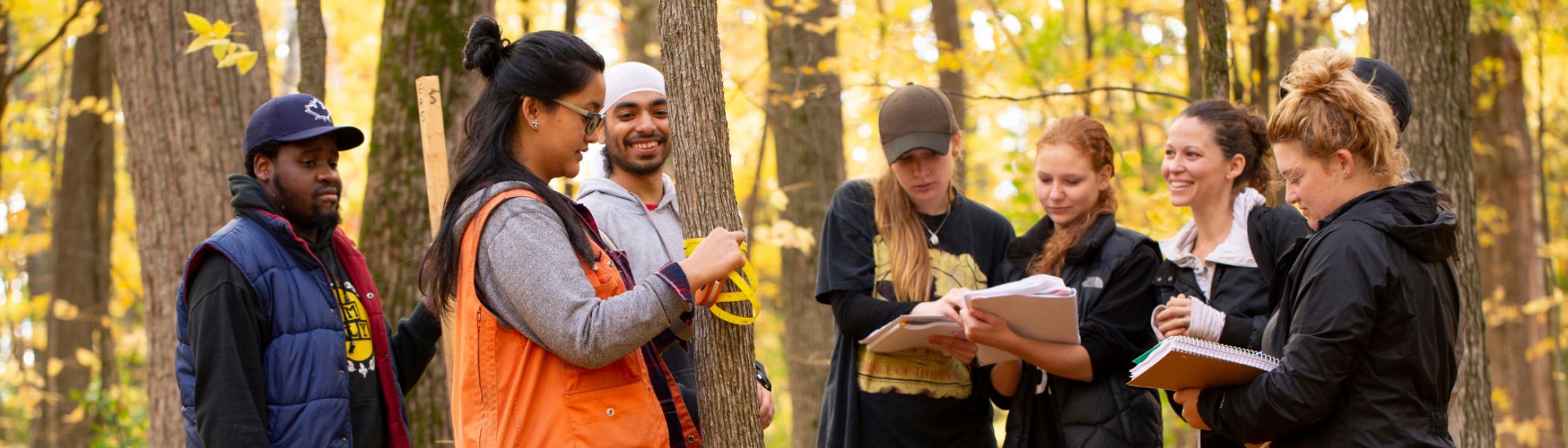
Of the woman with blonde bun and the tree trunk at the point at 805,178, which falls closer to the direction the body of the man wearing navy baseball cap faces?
the woman with blonde bun

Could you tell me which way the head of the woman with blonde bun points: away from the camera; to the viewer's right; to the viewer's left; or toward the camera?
to the viewer's left

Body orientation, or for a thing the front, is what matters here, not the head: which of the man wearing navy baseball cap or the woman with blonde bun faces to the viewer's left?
the woman with blonde bun

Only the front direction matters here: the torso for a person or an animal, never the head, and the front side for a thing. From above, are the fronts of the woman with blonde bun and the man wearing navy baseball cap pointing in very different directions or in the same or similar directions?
very different directions

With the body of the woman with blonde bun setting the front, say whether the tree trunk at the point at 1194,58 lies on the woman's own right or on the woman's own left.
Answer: on the woman's own right

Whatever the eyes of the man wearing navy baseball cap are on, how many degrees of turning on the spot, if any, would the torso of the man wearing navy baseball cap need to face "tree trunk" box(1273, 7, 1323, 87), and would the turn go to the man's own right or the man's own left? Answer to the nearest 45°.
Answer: approximately 45° to the man's own left

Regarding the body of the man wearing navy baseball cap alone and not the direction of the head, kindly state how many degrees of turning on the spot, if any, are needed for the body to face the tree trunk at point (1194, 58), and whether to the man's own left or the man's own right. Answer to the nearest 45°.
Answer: approximately 45° to the man's own left

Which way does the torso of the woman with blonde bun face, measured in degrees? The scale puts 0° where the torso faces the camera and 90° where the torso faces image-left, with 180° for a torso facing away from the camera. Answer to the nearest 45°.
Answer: approximately 90°

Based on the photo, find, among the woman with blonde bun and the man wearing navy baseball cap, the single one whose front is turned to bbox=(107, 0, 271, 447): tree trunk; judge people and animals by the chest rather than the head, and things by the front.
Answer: the woman with blonde bun

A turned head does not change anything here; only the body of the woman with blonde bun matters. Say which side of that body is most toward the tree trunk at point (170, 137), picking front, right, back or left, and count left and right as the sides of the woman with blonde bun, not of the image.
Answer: front

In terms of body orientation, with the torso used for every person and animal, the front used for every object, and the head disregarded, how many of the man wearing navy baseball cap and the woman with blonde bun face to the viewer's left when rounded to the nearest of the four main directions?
1

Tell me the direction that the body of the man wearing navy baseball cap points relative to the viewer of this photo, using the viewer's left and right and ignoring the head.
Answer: facing the viewer and to the right of the viewer

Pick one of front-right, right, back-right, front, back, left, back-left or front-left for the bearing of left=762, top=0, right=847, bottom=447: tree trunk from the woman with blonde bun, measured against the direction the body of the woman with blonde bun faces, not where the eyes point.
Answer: front-right
